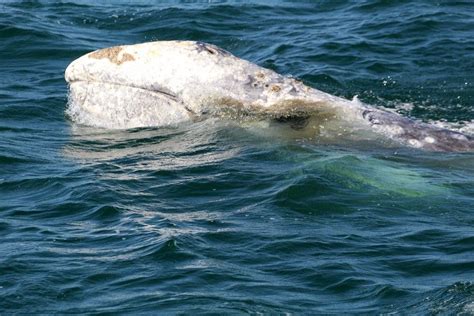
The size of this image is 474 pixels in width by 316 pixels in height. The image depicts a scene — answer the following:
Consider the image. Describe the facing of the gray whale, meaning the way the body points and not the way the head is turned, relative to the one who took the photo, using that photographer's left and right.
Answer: facing to the left of the viewer
